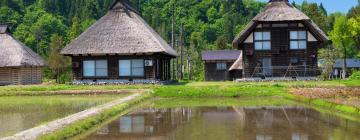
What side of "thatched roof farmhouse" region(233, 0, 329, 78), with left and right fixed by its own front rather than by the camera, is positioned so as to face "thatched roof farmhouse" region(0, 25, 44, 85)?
right

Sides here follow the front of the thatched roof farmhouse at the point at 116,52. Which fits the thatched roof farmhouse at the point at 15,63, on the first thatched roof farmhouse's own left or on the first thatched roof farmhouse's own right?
on the first thatched roof farmhouse's own right

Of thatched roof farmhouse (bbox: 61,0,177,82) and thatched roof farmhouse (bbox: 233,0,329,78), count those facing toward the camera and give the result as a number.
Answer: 2

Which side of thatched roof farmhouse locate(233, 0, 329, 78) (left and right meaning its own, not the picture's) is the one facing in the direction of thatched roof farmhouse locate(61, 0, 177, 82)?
right

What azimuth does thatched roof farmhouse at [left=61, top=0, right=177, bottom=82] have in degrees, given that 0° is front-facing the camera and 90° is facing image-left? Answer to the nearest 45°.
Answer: approximately 0°

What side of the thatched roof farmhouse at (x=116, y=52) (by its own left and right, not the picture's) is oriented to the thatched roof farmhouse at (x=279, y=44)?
left

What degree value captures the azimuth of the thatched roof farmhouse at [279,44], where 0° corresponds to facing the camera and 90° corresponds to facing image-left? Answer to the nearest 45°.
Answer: approximately 0°
